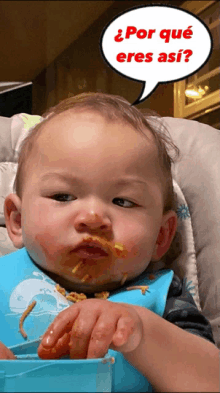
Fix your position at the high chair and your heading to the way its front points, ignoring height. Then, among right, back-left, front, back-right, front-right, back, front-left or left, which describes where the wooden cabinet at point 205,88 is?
back

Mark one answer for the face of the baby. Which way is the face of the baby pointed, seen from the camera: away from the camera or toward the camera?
toward the camera

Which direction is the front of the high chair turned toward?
toward the camera

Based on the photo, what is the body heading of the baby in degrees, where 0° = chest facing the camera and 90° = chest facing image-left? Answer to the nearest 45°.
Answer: approximately 0°
